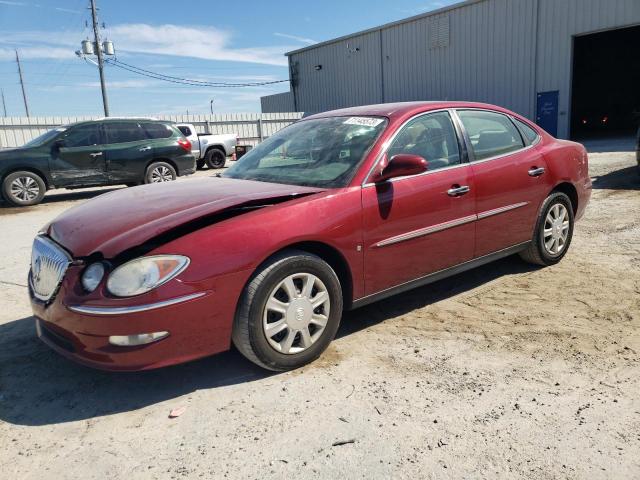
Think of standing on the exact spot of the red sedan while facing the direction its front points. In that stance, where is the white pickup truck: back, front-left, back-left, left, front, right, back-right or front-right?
back-right

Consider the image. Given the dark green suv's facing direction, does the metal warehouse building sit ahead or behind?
behind

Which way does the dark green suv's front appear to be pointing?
to the viewer's left

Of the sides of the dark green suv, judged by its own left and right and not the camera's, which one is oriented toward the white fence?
right

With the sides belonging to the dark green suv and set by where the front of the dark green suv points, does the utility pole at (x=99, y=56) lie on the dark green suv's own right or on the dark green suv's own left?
on the dark green suv's own right

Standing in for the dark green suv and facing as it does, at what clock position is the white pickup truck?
The white pickup truck is roughly at 4 o'clock from the dark green suv.

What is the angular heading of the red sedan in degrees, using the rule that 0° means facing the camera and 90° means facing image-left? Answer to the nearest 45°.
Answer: approximately 45°

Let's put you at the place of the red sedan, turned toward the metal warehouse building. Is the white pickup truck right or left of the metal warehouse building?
left
